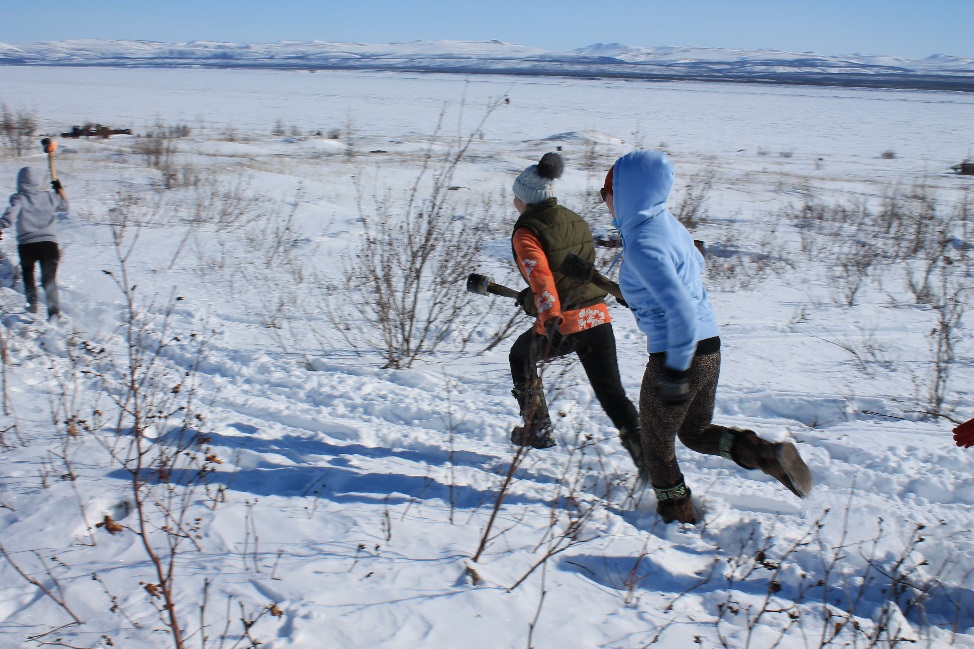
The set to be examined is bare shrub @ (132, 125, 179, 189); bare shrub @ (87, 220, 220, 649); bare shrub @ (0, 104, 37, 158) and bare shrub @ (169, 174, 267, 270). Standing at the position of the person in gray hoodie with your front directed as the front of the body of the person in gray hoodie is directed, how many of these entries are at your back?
1

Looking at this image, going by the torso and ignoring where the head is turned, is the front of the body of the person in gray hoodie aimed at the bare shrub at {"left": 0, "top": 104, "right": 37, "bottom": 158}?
yes

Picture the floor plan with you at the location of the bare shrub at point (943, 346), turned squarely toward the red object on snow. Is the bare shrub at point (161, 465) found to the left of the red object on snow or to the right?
right

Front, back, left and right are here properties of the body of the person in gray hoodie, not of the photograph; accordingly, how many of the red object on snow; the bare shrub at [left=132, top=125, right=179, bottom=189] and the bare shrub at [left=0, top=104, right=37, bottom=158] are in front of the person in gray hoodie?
2

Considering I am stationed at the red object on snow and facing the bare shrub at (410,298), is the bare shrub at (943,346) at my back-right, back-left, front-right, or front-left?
front-right

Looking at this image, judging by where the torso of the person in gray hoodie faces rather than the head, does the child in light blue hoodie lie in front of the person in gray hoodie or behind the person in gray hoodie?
behind

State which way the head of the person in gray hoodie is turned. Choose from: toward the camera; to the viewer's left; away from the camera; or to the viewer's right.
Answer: away from the camera

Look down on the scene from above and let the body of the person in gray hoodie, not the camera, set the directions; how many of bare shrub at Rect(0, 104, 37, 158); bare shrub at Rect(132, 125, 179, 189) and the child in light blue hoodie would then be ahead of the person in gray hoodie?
2

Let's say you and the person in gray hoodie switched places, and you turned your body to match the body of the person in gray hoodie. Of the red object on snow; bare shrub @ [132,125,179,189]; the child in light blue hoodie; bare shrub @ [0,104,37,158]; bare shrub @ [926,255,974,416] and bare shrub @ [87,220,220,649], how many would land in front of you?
2

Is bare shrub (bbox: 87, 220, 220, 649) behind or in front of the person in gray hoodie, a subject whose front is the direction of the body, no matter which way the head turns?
behind

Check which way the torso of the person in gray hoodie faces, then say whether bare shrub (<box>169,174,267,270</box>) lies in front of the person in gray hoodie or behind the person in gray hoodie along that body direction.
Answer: in front

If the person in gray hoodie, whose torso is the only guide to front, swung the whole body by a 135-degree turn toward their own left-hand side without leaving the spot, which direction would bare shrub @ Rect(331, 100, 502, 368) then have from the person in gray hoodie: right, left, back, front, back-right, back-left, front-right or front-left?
left

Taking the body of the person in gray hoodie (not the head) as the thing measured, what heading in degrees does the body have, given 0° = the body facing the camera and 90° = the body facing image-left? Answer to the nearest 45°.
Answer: approximately 180°

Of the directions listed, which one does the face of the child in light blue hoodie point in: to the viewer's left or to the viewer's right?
to the viewer's left

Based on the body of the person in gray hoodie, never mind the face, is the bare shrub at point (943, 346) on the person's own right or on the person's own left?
on the person's own right
